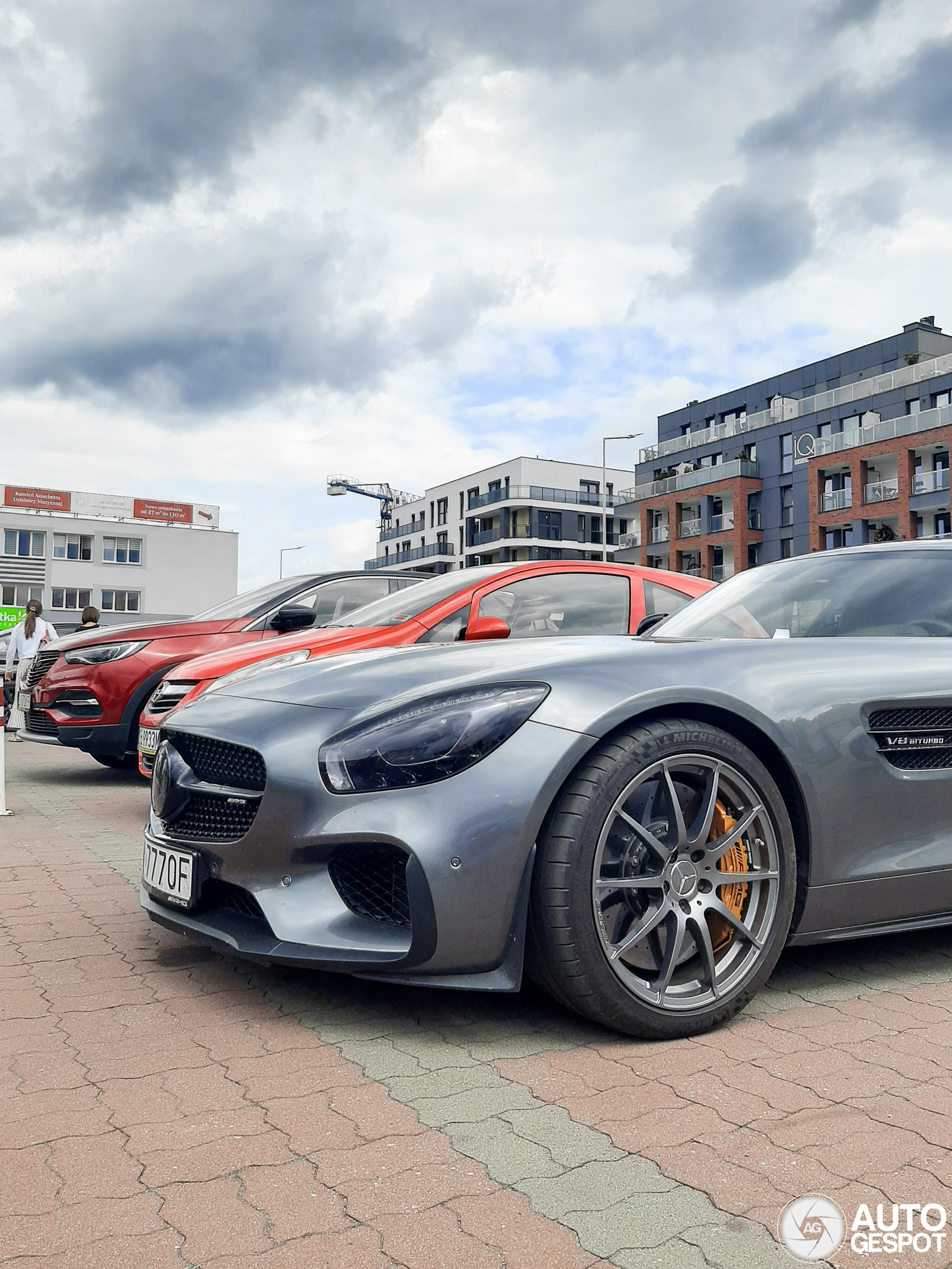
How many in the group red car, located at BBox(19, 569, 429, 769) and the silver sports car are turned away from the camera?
0

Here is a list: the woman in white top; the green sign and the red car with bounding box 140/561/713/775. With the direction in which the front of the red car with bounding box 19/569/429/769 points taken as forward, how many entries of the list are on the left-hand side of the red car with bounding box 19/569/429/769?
1

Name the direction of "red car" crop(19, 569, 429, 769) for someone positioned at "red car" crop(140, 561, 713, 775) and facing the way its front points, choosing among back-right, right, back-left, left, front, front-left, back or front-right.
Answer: right

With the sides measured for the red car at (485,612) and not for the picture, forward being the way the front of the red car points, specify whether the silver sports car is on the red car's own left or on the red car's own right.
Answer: on the red car's own left

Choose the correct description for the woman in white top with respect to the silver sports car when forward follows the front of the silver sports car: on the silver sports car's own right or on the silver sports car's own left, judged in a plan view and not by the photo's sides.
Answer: on the silver sports car's own right

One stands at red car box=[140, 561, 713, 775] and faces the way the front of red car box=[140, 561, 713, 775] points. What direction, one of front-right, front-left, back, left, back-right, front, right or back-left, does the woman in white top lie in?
right

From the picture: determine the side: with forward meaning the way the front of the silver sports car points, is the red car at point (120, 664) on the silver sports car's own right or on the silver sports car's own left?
on the silver sports car's own right

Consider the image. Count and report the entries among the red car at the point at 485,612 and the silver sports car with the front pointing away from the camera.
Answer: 0

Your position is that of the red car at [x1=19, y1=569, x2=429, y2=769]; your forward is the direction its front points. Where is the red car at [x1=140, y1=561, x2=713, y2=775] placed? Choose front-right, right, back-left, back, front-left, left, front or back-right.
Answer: left

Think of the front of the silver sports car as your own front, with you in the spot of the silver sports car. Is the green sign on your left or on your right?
on your right
